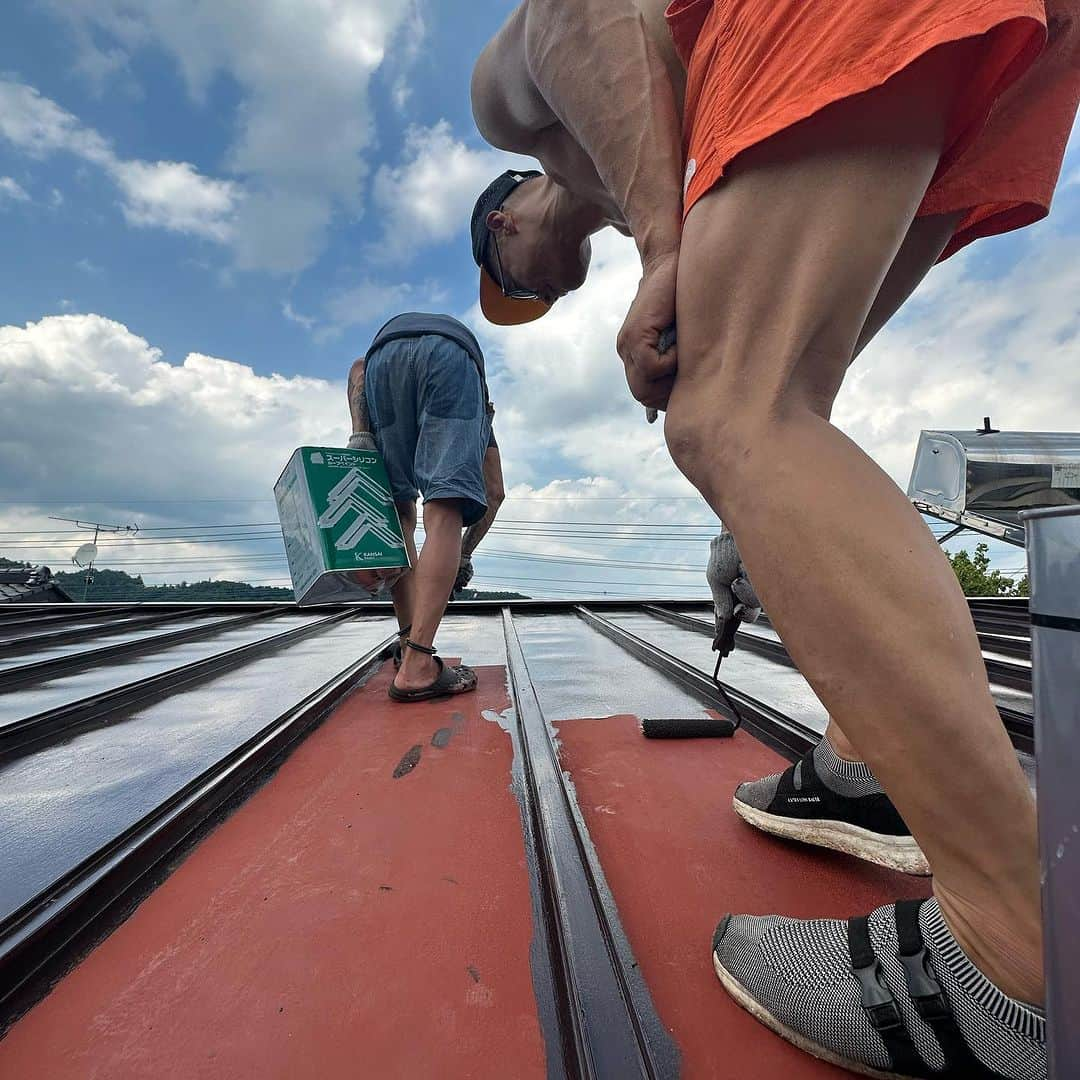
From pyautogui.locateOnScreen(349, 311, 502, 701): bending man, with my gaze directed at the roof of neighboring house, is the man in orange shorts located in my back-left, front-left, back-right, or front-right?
back-left

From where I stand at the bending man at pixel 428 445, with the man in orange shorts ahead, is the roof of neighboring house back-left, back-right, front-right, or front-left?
back-right

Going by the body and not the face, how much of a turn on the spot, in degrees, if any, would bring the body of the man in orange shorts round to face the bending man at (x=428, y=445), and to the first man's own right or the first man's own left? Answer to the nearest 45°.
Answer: approximately 45° to the first man's own right

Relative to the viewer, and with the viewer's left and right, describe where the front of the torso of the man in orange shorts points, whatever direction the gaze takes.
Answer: facing to the left of the viewer

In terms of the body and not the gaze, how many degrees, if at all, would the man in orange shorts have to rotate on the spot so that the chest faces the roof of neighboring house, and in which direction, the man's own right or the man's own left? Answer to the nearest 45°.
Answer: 0° — they already face it
